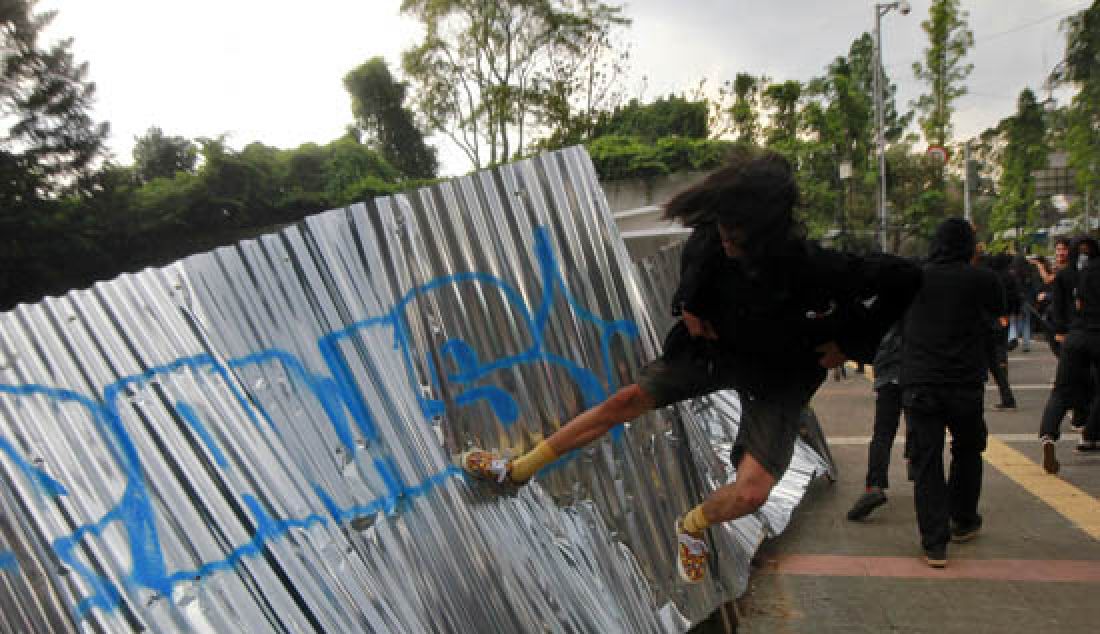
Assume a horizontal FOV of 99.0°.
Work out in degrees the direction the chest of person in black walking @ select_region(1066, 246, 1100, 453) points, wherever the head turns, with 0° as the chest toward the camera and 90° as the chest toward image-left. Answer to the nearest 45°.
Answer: approximately 180°

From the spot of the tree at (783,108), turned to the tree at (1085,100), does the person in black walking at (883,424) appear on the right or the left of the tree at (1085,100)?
right

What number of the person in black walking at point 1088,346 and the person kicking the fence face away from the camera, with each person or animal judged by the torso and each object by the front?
1

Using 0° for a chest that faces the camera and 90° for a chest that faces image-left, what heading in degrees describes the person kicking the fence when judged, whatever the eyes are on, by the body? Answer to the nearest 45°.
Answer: approximately 45°
